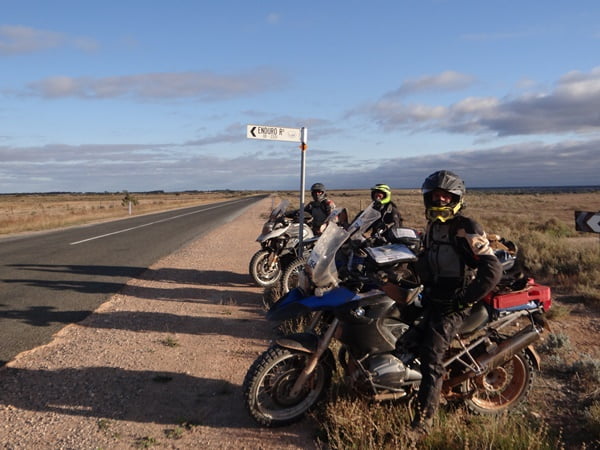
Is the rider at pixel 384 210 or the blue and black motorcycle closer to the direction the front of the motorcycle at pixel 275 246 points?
the blue and black motorcycle

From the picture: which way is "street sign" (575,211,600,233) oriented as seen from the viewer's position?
toward the camera

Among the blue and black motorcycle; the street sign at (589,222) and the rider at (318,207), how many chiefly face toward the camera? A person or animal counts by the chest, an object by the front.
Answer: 2

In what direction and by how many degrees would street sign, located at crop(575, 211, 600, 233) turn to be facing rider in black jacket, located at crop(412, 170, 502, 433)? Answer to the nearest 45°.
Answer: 0° — it already faces them

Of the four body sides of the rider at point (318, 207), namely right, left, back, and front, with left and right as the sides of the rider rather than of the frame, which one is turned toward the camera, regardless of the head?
front

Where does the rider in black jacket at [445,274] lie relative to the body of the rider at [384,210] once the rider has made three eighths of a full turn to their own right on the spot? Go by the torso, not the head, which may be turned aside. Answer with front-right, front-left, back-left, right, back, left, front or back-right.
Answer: back

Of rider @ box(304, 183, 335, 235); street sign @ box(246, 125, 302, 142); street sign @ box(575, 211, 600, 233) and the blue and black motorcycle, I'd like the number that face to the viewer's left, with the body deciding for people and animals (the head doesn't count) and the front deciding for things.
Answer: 1

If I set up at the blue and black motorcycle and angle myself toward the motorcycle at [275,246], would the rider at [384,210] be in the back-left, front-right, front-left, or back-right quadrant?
front-right

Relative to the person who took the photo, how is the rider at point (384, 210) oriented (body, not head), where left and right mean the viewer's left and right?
facing the viewer and to the left of the viewer

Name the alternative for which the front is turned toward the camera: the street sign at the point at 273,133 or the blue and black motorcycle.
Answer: the street sign

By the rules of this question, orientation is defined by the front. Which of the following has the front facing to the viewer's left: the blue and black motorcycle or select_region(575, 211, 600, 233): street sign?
the blue and black motorcycle

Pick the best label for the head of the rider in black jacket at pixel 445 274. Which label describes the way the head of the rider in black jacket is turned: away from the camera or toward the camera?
toward the camera

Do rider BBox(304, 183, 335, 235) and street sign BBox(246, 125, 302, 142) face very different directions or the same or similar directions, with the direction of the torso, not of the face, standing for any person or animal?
same or similar directions

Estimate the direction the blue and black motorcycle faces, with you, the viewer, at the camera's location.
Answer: facing to the left of the viewer

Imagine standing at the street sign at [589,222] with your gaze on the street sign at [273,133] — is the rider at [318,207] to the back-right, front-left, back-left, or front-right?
front-right

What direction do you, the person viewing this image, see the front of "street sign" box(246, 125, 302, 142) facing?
facing the viewer
